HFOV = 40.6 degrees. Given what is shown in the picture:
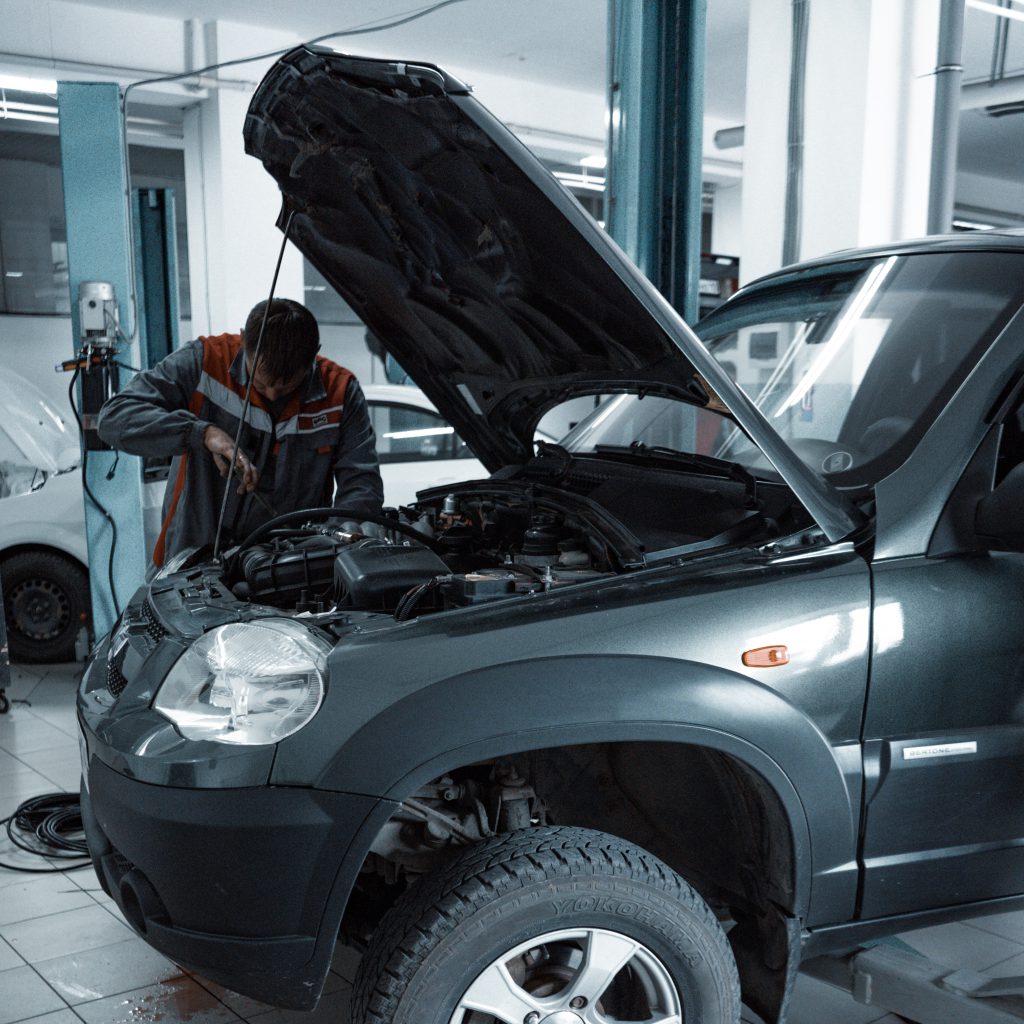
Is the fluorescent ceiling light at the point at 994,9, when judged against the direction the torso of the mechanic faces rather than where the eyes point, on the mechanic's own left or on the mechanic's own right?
on the mechanic's own left

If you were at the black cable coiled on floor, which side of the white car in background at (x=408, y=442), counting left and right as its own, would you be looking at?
left

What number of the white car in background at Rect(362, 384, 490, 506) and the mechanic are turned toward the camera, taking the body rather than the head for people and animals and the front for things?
1

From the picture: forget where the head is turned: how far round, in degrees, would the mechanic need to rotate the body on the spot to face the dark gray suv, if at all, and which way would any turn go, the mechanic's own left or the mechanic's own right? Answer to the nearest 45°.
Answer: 0° — they already face it

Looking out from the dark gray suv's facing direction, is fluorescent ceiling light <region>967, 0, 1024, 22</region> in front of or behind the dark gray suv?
behind

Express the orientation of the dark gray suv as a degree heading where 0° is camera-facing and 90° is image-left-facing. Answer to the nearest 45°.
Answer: approximately 45°

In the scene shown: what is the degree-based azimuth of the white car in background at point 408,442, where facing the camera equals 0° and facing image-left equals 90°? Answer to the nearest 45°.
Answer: approximately 90°

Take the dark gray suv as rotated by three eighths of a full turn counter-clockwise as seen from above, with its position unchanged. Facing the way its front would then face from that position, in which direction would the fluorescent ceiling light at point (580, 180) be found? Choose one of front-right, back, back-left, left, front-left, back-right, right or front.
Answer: left

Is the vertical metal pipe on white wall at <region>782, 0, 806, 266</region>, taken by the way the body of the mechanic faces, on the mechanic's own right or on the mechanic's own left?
on the mechanic's own left

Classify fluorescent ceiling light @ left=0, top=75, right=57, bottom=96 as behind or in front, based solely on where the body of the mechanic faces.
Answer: behind
